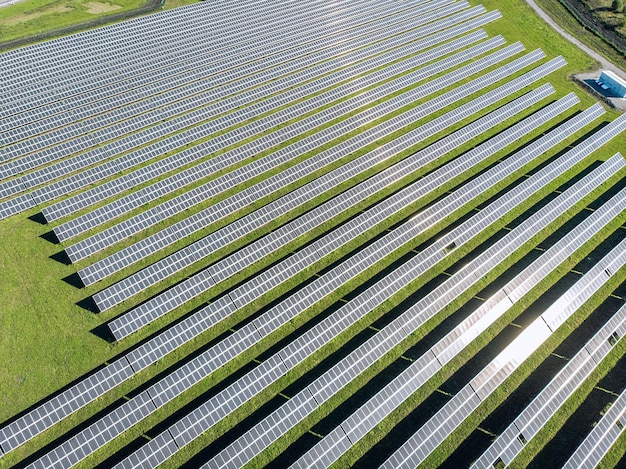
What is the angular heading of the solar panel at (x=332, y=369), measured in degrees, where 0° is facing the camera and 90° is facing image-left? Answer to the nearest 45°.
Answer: approximately 315°

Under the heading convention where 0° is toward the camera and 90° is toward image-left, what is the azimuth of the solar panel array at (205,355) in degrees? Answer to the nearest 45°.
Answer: approximately 315°

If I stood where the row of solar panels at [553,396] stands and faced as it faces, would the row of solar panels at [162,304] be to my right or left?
on my right

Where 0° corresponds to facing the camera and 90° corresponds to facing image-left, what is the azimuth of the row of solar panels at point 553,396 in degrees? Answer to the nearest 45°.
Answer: approximately 315°

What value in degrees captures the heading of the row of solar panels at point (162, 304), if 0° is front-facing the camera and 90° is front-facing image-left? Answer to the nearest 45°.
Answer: approximately 315°
